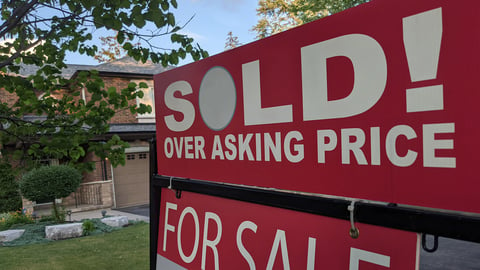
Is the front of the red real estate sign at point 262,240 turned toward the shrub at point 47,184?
no

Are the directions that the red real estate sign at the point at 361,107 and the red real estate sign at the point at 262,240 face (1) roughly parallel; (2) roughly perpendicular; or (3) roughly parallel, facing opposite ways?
roughly parallel

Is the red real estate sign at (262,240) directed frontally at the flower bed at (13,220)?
no

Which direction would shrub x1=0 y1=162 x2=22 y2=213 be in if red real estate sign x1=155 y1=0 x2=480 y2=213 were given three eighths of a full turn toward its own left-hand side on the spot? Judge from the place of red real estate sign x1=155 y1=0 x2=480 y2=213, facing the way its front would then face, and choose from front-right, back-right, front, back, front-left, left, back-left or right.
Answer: back-left

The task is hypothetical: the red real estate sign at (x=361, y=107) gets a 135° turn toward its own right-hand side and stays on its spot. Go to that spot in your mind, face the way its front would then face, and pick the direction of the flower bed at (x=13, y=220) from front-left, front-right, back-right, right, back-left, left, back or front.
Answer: front-left

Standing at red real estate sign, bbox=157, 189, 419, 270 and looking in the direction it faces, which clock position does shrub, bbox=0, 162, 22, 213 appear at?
The shrub is roughly at 3 o'clock from the red real estate sign.

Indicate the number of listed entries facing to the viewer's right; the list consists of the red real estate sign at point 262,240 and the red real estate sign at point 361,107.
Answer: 0

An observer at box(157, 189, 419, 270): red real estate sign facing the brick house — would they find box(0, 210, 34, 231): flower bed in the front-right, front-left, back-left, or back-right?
front-left

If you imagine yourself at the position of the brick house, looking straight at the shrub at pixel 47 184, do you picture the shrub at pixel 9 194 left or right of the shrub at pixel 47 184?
right

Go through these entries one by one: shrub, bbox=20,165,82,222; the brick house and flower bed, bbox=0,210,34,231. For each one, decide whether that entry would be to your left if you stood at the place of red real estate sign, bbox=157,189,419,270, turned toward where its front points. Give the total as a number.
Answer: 0

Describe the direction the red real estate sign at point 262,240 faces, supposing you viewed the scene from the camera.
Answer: facing the viewer and to the left of the viewer

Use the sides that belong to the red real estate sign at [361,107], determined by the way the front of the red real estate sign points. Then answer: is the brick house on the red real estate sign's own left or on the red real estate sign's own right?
on the red real estate sign's own right

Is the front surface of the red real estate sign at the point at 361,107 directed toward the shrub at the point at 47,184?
no

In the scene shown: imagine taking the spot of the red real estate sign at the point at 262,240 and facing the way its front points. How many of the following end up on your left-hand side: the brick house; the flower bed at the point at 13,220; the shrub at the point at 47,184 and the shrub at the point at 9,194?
0

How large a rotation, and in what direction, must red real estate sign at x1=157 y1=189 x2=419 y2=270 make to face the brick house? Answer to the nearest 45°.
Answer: approximately 90° to its right
